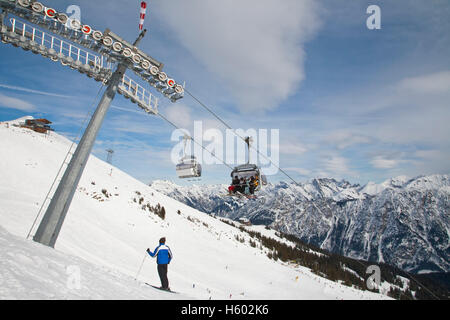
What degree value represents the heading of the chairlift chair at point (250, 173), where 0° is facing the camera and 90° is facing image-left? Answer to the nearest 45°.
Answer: approximately 45°
